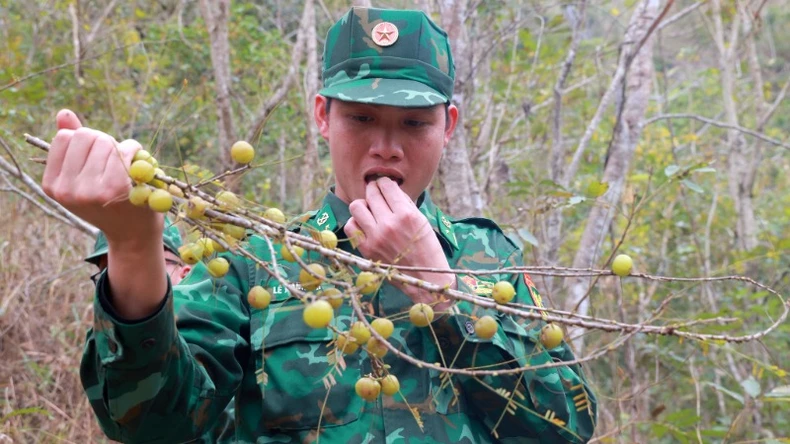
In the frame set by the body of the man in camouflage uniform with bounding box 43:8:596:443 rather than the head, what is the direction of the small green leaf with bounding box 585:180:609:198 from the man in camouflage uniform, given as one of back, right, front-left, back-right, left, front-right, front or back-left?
back-left

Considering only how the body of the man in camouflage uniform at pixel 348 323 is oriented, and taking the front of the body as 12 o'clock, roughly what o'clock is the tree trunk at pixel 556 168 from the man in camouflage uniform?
The tree trunk is roughly at 7 o'clock from the man in camouflage uniform.

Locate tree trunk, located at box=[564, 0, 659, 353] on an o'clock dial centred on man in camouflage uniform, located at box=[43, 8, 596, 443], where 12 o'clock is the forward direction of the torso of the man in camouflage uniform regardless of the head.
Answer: The tree trunk is roughly at 7 o'clock from the man in camouflage uniform.

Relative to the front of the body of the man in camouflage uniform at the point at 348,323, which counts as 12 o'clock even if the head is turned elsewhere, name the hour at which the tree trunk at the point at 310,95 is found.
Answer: The tree trunk is roughly at 6 o'clock from the man in camouflage uniform.

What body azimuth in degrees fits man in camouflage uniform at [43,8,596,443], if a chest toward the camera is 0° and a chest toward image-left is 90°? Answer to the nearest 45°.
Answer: approximately 0°

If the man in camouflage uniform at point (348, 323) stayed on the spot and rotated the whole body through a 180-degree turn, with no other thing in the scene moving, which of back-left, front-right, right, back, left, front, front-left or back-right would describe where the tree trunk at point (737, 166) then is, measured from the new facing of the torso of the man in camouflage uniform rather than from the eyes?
front-right

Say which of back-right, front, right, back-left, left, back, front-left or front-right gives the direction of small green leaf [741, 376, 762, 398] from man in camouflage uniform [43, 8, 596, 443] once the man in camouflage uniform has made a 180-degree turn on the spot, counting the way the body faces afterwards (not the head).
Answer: front-right
